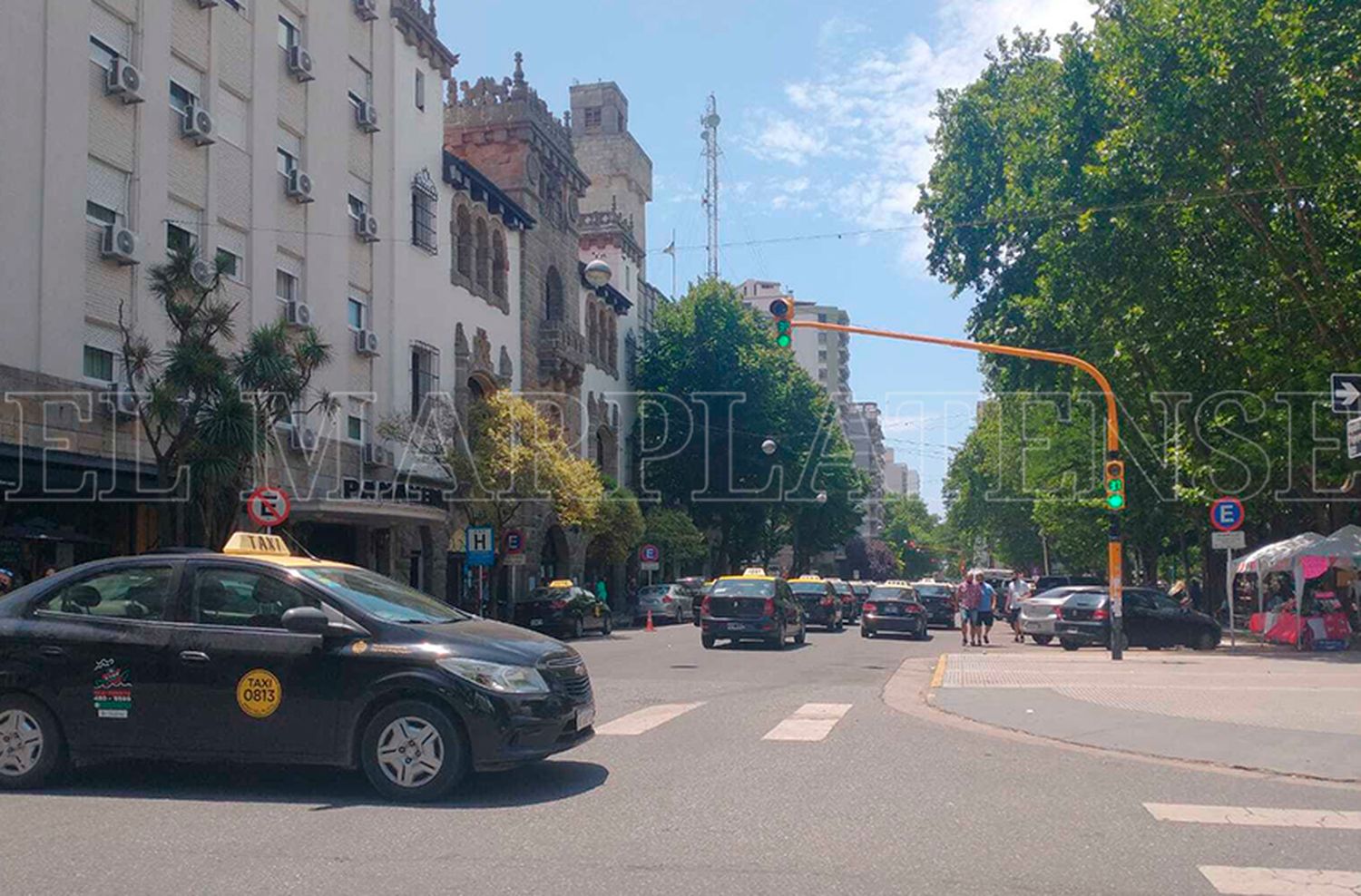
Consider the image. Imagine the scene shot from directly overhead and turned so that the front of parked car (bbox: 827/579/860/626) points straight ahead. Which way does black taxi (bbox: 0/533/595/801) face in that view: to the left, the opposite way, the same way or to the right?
to the right

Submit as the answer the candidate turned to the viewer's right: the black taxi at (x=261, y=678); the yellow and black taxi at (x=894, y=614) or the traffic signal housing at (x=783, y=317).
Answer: the black taxi

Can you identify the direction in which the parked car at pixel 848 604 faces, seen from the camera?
facing away from the viewer

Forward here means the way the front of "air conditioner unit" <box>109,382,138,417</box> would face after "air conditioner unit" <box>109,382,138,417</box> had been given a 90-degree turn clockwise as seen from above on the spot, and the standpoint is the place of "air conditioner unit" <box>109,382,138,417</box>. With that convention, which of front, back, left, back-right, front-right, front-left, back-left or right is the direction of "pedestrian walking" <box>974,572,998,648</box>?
back-left

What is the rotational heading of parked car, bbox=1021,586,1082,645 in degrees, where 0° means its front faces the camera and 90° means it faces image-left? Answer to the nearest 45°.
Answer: approximately 225°

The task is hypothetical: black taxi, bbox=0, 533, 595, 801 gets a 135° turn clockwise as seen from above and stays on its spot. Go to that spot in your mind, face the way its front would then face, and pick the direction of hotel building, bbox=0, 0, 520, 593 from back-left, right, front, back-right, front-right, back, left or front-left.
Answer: back-right

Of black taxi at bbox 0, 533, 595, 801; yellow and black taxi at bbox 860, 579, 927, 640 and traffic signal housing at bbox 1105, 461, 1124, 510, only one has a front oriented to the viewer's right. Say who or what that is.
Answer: the black taxi

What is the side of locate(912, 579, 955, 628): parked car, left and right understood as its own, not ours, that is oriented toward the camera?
back

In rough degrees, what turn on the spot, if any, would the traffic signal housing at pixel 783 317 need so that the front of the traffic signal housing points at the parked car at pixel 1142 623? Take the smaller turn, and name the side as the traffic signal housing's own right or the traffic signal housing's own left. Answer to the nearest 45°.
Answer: approximately 135° to the traffic signal housing's own left

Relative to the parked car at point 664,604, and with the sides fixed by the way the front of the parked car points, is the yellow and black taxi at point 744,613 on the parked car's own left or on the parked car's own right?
on the parked car's own right

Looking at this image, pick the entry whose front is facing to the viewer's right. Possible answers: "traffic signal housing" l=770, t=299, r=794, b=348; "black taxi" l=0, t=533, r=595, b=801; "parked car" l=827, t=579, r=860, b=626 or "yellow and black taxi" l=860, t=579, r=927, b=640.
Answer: the black taxi
